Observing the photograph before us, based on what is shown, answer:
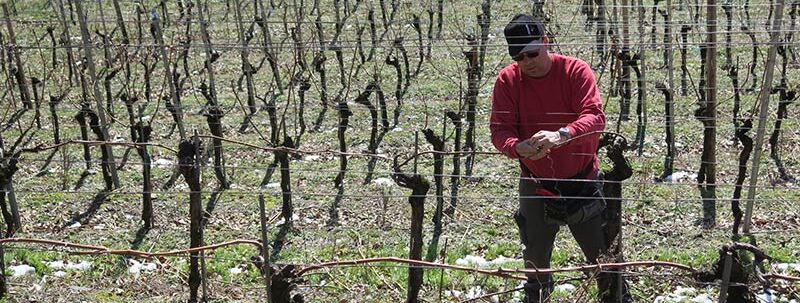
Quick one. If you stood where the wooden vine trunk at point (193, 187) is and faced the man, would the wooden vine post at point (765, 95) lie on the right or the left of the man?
left

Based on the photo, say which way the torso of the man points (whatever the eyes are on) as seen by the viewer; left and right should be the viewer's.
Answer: facing the viewer

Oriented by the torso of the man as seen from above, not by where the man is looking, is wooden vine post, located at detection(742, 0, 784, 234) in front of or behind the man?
behind

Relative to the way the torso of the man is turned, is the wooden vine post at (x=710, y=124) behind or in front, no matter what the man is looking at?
behind

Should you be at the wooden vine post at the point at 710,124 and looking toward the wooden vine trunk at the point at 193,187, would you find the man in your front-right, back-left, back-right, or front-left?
front-left

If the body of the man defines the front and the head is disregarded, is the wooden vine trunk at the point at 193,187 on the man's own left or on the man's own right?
on the man's own right

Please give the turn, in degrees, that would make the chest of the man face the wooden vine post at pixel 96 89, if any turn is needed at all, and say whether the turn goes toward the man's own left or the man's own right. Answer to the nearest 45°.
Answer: approximately 135° to the man's own right
